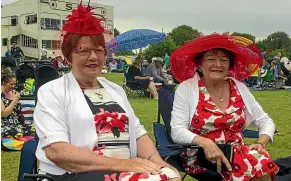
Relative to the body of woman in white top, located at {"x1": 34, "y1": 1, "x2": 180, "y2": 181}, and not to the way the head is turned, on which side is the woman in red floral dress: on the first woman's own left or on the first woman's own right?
on the first woman's own left

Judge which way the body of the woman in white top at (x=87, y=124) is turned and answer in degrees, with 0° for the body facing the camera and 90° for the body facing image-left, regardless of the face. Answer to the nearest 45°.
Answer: approximately 315°

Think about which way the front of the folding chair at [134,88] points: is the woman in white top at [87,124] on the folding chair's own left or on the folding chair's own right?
on the folding chair's own right

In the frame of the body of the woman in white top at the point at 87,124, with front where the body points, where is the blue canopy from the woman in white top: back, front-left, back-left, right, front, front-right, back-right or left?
back-left

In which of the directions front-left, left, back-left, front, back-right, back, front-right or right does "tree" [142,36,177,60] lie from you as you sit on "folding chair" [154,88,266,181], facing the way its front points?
back-left

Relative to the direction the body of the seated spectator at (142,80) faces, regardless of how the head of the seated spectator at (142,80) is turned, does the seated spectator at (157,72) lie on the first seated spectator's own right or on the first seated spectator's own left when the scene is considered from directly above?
on the first seated spectator's own left
